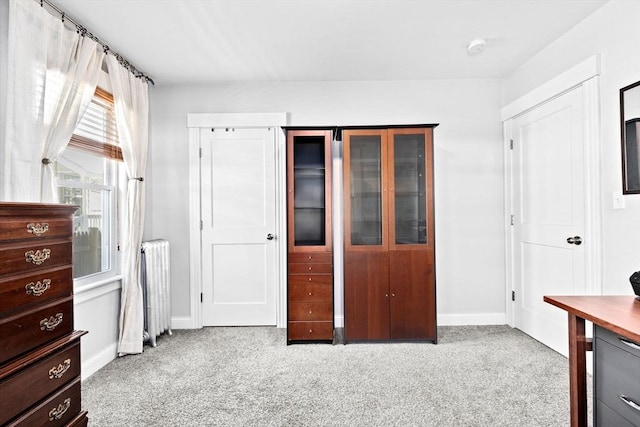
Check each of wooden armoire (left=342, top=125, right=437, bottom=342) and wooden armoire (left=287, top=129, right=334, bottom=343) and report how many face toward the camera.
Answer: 2

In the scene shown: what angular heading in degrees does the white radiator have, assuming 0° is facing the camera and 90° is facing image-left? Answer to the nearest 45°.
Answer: approximately 315°

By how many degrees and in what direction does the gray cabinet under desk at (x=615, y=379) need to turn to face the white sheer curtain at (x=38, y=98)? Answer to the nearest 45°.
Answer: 0° — it already faces it

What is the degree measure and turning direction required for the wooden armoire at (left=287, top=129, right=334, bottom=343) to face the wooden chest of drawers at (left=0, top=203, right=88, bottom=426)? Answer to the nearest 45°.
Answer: approximately 45° to its right

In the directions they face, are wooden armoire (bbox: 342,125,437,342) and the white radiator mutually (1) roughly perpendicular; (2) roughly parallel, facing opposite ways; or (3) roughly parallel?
roughly perpendicular

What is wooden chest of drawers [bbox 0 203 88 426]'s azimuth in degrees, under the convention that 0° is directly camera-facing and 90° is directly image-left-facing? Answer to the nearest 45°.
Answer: approximately 315°

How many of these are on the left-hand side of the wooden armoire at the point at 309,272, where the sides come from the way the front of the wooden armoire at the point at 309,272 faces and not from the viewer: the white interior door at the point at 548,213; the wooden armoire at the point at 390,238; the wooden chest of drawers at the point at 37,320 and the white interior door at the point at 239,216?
2

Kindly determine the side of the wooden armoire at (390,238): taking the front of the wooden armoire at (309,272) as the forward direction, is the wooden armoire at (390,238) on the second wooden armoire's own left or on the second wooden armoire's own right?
on the second wooden armoire's own left

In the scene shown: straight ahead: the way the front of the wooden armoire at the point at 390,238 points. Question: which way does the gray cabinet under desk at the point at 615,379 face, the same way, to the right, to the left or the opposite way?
to the right

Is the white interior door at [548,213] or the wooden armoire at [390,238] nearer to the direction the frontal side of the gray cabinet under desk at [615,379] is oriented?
the wooden armoire
